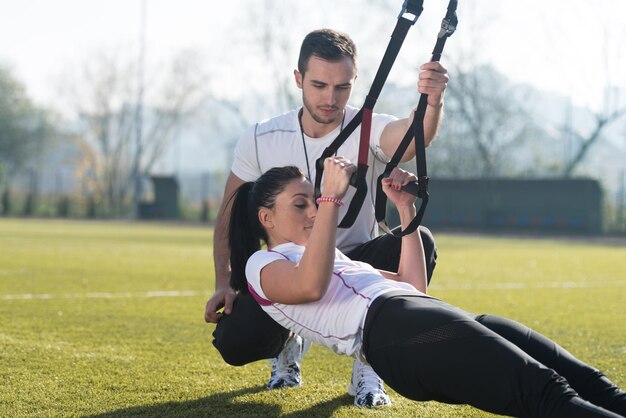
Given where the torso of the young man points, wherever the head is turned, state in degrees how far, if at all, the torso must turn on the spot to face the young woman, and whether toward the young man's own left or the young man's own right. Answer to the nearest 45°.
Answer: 0° — they already face them

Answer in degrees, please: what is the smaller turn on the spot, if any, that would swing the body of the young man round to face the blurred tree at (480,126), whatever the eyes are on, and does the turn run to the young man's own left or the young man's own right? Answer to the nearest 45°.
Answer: approximately 180°

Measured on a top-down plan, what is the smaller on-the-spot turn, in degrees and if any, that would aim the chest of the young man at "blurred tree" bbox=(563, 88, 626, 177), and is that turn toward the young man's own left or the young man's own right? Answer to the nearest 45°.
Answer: approximately 180°

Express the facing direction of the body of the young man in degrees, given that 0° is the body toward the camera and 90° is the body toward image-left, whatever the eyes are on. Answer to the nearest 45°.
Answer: approximately 0°
